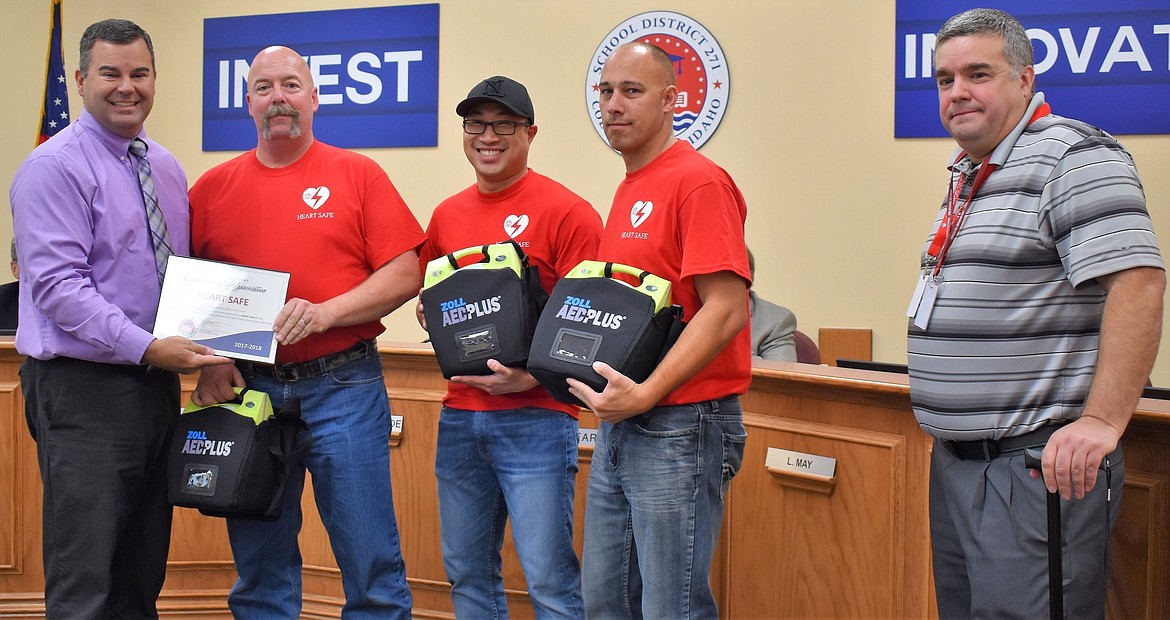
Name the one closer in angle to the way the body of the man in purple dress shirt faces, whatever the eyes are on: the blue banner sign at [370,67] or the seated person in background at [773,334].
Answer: the seated person in background

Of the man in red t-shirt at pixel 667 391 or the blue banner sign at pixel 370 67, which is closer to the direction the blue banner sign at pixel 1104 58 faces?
the man in red t-shirt

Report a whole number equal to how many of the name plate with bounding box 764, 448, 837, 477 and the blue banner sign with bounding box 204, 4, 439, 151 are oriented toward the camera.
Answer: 2

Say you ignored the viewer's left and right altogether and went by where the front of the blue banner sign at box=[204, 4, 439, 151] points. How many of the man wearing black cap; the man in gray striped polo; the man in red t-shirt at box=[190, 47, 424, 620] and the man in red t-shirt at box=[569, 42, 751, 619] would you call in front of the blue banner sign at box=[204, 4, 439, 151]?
4

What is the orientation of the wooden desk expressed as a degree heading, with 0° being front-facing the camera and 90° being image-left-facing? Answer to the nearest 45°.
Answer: approximately 0°

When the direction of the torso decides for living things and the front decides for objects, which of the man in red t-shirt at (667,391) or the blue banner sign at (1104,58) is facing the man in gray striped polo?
the blue banner sign

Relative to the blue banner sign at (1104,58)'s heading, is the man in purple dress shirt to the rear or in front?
in front

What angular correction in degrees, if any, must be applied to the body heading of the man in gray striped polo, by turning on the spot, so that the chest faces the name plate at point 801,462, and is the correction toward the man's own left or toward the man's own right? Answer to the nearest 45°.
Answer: approximately 90° to the man's own right

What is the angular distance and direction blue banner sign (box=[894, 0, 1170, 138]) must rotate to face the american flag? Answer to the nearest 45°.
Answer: approximately 90° to its right
